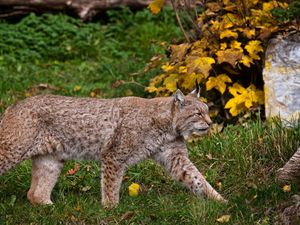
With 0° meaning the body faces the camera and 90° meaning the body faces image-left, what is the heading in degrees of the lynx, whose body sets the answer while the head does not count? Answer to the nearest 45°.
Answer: approximately 270°

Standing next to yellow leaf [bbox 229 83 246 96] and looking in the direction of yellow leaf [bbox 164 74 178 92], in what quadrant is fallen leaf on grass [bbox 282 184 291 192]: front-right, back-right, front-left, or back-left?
back-left

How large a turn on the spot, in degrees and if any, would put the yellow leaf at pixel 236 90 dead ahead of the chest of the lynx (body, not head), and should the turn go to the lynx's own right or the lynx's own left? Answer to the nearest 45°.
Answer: approximately 45° to the lynx's own left

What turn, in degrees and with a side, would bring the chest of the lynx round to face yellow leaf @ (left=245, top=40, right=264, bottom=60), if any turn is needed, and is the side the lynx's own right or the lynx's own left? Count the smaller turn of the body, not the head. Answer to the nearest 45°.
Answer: approximately 45° to the lynx's own left

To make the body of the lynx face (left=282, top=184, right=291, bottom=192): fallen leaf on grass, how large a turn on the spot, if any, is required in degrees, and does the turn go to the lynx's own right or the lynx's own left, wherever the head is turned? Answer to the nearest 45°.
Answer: approximately 45° to the lynx's own right
